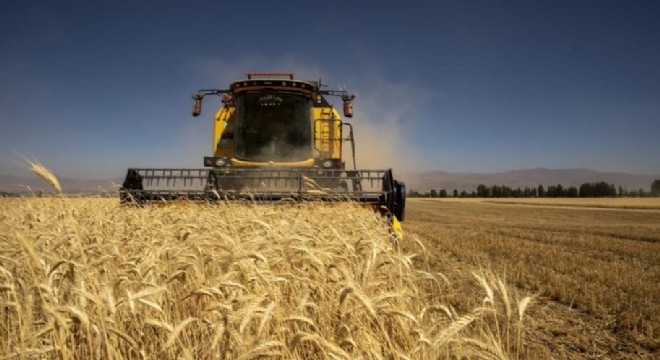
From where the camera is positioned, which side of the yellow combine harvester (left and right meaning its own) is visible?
front
